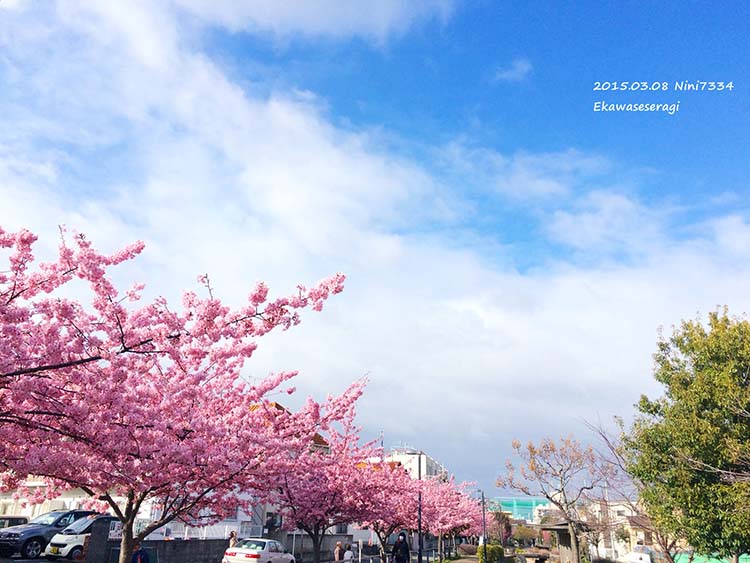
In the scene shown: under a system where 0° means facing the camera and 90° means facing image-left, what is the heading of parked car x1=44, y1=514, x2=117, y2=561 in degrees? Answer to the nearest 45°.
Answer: approximately 45°

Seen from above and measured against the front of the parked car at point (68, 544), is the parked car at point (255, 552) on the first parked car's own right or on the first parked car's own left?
on the first parked car's own left

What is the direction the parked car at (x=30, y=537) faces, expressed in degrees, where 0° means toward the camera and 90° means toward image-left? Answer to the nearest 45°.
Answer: approximately 45°

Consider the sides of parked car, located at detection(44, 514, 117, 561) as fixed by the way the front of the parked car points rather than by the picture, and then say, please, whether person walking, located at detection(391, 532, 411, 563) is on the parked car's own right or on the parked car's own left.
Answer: on the parked car's own left

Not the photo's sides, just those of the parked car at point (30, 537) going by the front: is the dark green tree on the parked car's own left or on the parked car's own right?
on the parked car's own left

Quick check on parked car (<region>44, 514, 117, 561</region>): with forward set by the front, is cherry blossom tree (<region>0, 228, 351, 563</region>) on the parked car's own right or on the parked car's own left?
on the parked car's own left

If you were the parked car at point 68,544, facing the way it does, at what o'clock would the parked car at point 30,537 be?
the parked car at point 30,537 is roughly at 2 o'clock from the parked car at point 68,544.
